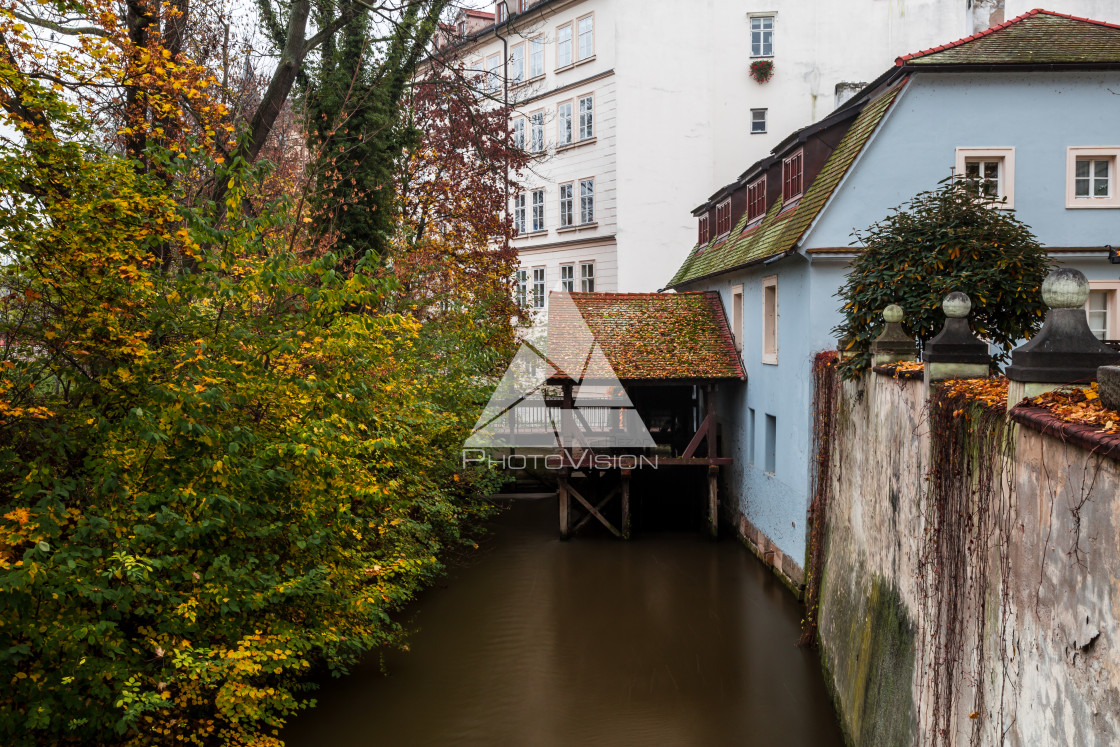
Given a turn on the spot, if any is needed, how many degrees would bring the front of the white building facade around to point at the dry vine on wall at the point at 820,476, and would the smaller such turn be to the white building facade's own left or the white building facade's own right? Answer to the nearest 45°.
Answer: approximately 45° to the white building facade's own left

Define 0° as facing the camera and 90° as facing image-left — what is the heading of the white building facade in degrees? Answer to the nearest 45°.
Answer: approximately 45°

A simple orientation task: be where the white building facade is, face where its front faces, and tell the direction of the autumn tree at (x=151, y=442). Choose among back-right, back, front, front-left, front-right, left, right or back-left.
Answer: front-left

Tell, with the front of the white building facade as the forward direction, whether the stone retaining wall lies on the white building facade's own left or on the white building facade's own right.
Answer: on the white building facade's own left

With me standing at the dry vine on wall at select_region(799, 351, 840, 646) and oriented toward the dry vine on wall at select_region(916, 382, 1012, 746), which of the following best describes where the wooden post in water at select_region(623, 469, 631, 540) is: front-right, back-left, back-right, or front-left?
back-right

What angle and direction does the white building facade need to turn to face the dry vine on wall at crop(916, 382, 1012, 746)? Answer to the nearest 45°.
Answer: approximately 45° to its left
